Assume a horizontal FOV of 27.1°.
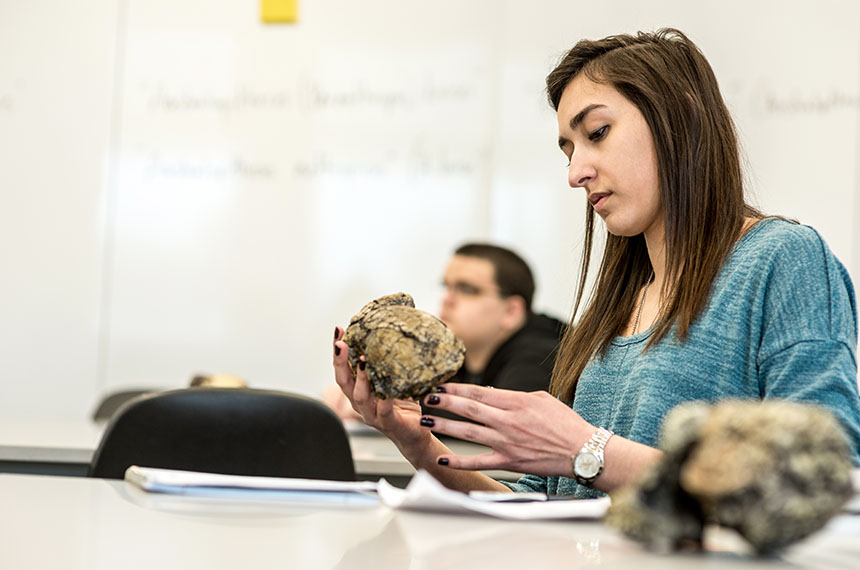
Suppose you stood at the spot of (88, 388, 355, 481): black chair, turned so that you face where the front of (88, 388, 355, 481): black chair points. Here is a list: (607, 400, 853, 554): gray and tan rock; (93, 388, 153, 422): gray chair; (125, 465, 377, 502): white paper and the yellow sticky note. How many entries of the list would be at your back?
2

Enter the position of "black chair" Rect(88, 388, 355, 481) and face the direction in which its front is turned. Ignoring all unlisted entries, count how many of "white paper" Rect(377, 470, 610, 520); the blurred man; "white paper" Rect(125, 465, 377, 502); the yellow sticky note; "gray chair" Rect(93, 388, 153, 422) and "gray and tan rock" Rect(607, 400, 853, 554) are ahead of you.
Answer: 3

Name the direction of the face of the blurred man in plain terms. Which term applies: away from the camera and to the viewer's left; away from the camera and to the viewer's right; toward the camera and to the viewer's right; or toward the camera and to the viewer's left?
toward the camera and to the viewer's left

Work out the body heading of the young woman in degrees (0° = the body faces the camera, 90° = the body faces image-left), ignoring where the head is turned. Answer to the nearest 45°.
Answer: approximately 45°
